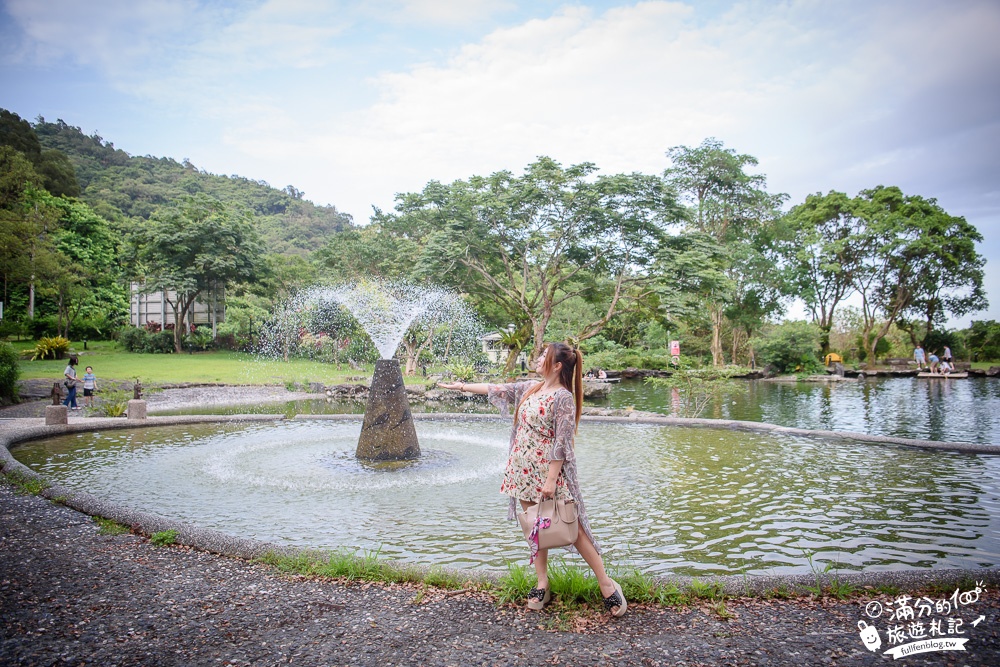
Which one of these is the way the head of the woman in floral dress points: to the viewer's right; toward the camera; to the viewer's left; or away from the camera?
to the viewer's left

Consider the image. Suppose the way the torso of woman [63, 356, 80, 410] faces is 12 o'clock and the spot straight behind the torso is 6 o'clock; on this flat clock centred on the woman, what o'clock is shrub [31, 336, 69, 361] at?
The shrub is roughly at 9 o'clock from the woman.

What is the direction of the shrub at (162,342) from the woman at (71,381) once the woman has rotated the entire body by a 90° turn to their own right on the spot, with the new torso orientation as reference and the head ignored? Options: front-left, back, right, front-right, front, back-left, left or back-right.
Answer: back

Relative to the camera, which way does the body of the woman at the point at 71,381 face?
to the viewer's right

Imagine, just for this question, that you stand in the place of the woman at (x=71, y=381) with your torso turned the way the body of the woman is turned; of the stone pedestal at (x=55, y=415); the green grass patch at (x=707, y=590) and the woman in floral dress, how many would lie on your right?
3

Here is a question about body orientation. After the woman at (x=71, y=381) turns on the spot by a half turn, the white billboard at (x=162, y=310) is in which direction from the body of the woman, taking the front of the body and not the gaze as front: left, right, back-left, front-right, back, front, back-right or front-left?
right

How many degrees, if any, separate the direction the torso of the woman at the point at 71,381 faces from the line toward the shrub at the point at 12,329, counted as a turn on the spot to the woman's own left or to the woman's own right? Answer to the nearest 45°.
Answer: approximately 90° to the woman's own left

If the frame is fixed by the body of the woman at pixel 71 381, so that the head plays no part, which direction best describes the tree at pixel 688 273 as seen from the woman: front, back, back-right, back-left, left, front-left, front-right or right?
front

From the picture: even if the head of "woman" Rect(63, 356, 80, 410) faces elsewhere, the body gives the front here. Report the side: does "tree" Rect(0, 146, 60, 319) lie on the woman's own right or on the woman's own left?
on the woman's own left

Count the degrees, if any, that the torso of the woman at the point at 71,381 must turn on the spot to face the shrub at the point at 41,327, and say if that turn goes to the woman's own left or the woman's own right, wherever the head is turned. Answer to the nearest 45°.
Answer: approximately 90° to the woman's own left

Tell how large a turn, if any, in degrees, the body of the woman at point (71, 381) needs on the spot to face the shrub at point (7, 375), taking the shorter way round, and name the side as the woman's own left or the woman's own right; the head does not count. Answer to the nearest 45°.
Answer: approximately 135° to the woman's own left
